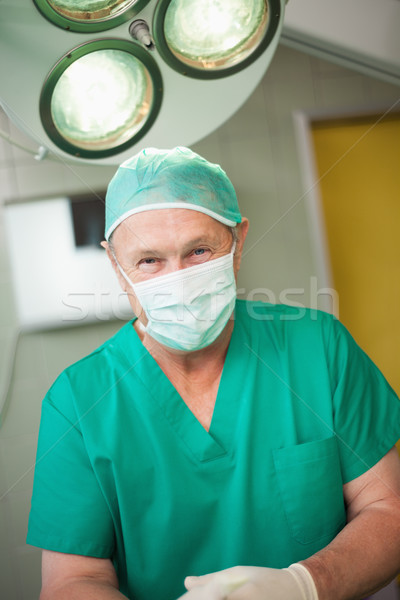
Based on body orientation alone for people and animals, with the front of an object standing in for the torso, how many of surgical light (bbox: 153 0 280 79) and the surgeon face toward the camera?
2

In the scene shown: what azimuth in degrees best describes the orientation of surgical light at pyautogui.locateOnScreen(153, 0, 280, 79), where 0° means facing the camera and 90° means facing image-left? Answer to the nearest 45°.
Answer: approximately 0°

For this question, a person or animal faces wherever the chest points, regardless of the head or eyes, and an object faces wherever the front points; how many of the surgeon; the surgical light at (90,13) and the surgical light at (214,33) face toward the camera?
3
